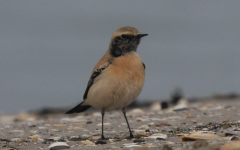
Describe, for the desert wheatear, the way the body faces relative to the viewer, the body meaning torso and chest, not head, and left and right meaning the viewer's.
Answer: facing the viewer and to the right of the viewer

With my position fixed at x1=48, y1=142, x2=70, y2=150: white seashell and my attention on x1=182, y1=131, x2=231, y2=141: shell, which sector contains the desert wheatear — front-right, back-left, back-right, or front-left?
front-left

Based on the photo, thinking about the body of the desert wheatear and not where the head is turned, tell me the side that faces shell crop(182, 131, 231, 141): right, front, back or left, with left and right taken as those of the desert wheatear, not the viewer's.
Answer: front

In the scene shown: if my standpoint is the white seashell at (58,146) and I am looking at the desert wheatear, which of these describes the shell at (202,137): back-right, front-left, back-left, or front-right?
front-right

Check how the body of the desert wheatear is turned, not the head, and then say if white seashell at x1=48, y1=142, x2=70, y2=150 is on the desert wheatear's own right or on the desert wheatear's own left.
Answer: on the desert wheatear's own right

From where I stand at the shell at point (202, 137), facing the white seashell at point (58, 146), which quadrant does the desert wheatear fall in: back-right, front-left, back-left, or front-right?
front-right

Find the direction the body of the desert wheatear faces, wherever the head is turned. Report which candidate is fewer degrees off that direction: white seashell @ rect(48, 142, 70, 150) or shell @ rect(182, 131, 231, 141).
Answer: the shell

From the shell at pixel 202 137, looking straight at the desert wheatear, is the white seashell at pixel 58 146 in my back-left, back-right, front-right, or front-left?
front-left
